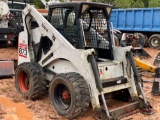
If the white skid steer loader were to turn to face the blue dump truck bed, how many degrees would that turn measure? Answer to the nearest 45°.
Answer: approximately 135° to its left

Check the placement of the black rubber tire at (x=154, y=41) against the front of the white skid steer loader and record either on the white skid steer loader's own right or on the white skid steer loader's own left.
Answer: on the white skid steer loader's own left

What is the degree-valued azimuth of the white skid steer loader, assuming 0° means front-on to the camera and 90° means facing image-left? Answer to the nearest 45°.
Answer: approximately 315°
